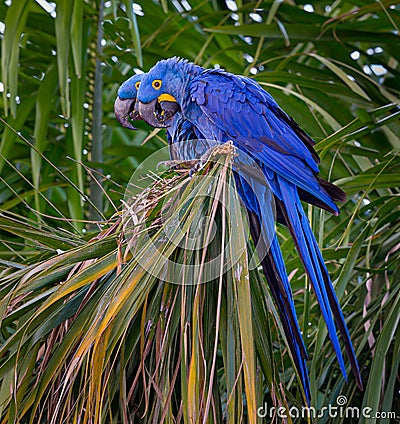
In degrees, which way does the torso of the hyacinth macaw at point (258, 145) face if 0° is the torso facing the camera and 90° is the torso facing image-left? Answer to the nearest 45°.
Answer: approximately 90°
